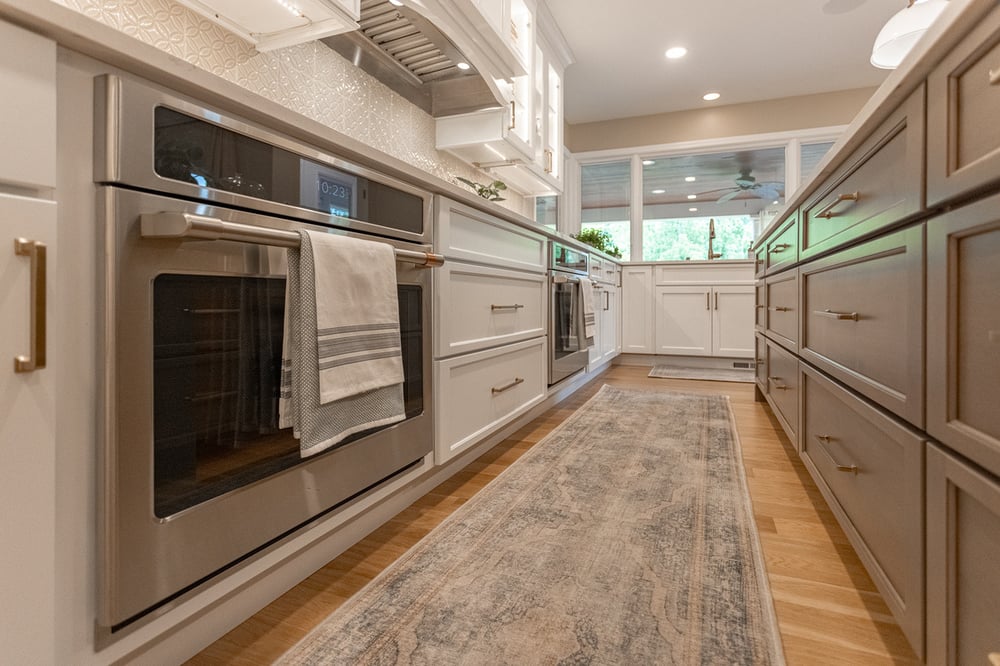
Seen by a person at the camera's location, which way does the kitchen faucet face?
facing the viewer

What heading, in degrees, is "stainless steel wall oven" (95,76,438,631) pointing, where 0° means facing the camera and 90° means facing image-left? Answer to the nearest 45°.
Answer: approximately 315°

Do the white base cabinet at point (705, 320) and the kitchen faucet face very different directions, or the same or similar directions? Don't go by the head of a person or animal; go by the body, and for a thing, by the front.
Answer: same or similar directions

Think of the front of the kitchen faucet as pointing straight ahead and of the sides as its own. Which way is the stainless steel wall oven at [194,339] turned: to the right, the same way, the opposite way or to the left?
to the left

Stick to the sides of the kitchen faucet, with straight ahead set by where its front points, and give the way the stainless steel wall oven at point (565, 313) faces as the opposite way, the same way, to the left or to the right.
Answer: to the left

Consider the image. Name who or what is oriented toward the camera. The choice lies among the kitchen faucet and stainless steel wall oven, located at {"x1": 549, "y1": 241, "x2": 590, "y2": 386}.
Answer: the kitchen faucet

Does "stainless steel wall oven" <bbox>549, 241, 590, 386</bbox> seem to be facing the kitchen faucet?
no

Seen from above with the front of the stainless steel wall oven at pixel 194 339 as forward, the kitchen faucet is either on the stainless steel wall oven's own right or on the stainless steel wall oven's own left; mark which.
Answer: on the stainless steel wall oven's own left

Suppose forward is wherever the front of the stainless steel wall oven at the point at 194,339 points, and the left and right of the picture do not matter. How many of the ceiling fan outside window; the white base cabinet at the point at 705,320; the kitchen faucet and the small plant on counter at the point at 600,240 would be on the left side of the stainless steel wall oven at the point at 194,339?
4

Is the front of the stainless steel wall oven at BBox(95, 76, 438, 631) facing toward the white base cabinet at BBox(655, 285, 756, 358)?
no

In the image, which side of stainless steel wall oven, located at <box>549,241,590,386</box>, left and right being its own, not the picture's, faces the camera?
right

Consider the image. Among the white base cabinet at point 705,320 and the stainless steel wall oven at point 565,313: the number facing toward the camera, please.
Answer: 1

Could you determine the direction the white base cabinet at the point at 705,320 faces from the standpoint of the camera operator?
facing the viewer

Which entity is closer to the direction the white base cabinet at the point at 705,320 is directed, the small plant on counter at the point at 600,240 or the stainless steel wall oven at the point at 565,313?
the stainless steel wall oven

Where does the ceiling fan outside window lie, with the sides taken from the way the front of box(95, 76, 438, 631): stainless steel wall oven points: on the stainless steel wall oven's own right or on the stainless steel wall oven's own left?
on the stainless steel wall oven's own left

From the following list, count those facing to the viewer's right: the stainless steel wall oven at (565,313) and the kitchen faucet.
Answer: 1

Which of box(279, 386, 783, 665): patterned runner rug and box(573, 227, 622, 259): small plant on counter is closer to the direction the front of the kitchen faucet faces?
the patterned runner rug
